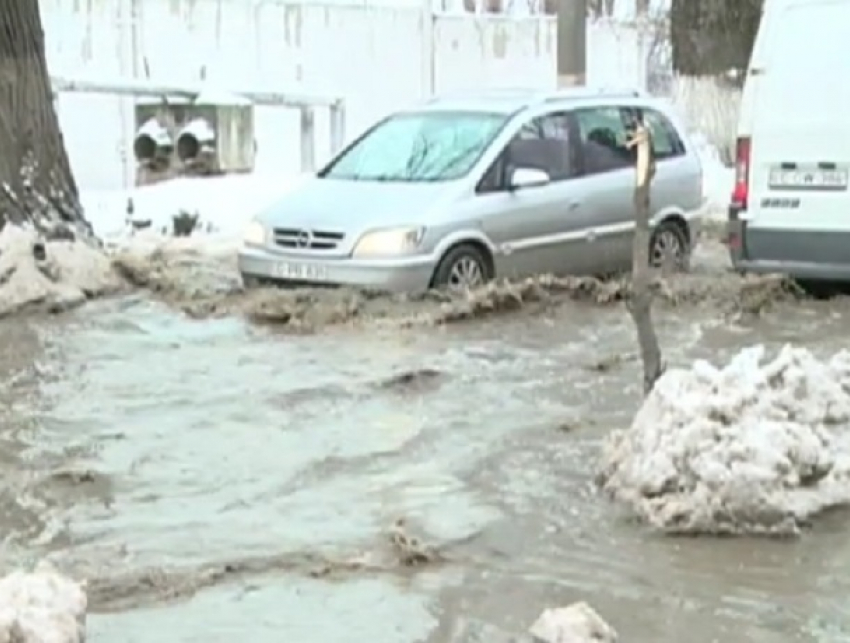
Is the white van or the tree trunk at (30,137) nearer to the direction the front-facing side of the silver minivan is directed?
the tree trunk

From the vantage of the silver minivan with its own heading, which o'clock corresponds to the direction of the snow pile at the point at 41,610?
The snow pile is roughly at 11 o'clock from the silver minivan.

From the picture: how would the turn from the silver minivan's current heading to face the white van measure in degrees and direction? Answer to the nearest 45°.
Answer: approximately 135° to its left

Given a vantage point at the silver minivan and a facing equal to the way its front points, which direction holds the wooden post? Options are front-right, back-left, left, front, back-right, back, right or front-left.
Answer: front-left

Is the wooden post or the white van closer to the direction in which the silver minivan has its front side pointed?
the wooden post

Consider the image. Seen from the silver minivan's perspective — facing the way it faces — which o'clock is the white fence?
The white fence is roughly at 4 o'clock from the silver minivan.

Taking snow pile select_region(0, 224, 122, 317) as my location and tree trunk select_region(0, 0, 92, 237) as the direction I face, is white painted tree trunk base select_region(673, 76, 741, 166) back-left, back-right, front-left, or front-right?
front-right

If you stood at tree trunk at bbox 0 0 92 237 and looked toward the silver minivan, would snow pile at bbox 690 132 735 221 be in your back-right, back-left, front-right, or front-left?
front-left

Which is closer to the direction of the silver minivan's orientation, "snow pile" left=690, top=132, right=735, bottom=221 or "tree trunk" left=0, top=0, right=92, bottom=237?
the tree trunk

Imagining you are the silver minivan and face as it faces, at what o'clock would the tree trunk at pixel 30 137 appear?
The tree trunk is roughly at 2 o'clock from the silver minivan.

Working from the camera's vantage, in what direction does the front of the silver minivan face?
facing the viewer and to the left of the viewer

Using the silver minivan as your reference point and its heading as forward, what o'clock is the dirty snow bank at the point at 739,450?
The dirty snow bank is roughly at 10 o'clock from the silver minivan.

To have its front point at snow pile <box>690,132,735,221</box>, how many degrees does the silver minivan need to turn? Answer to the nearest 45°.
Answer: approximately 135° to its right
